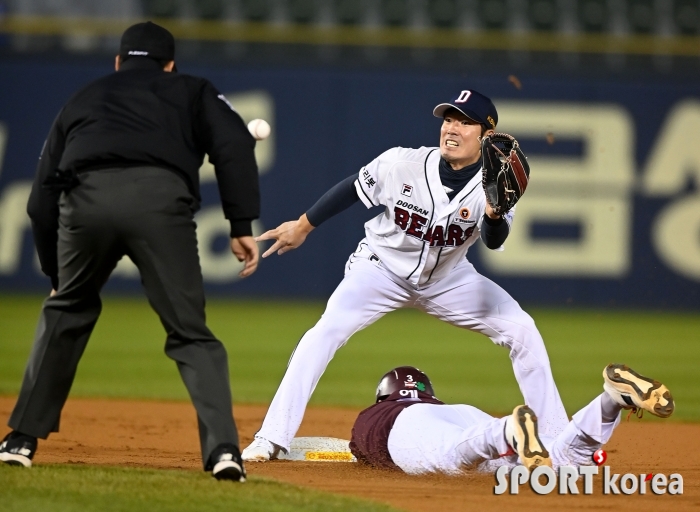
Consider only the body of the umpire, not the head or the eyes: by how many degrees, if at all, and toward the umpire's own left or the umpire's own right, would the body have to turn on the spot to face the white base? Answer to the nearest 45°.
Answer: approximately 45° to the umpire's own right

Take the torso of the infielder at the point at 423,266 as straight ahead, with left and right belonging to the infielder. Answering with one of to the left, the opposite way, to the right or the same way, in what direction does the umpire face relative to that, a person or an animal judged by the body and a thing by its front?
the opposite way

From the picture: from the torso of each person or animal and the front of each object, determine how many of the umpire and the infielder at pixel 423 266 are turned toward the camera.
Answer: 1

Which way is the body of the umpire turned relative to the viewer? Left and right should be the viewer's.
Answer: facing away from the viewer

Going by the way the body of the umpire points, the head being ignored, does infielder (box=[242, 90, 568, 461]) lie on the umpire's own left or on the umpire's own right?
on the umpire's own right

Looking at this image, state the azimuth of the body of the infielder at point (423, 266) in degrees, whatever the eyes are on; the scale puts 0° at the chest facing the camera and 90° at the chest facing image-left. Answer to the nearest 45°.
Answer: approximately 0°

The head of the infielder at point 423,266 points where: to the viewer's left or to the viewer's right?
to the viewer's left

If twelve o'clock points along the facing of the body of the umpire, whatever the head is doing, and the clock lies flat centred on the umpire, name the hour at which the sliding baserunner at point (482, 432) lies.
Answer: The sliding baserunner is roughly at 3 o'clock from the umpire.

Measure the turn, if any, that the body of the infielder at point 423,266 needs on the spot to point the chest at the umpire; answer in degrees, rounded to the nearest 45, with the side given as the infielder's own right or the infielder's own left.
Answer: approximately 45° to the infielder's own right
